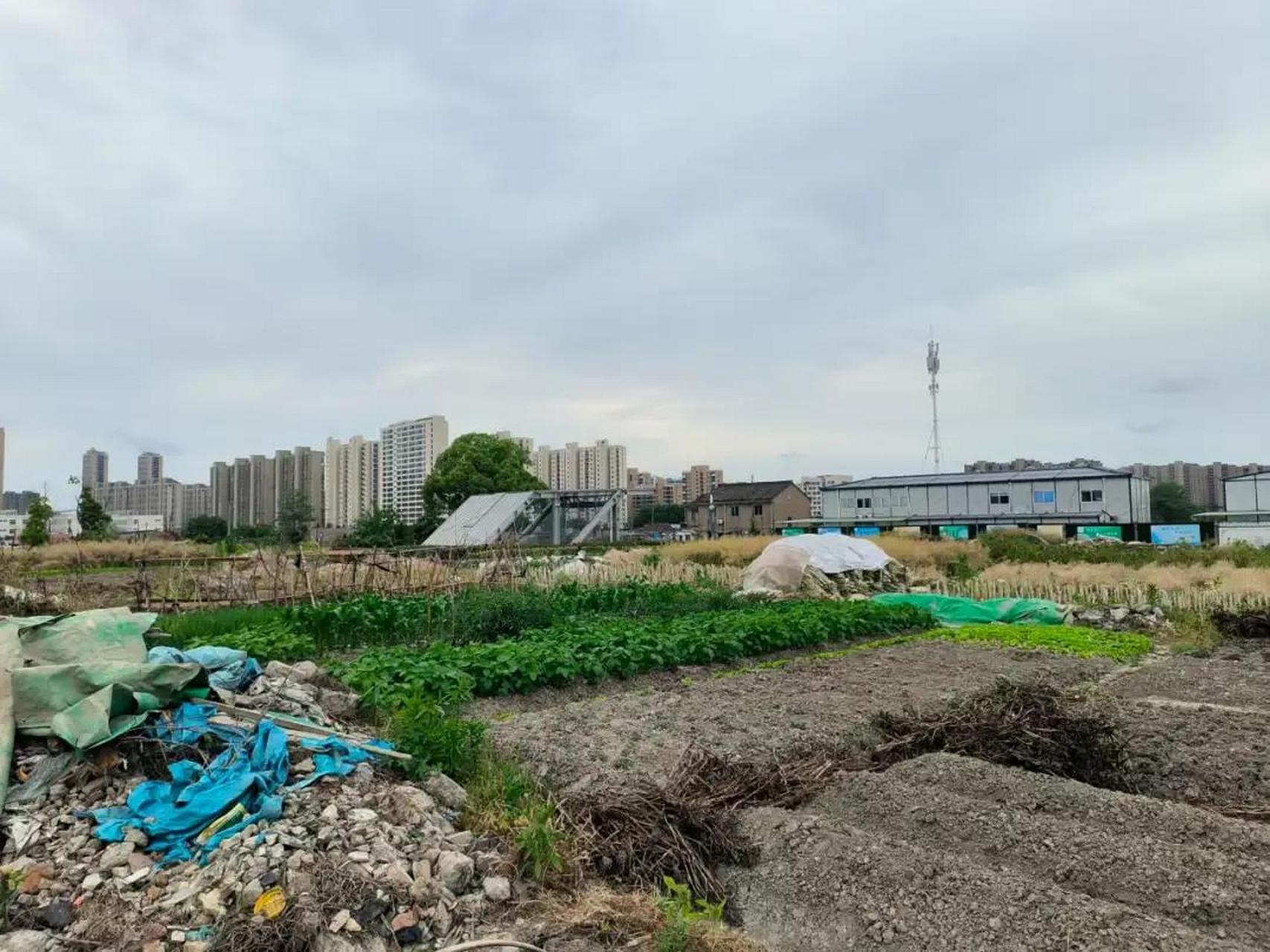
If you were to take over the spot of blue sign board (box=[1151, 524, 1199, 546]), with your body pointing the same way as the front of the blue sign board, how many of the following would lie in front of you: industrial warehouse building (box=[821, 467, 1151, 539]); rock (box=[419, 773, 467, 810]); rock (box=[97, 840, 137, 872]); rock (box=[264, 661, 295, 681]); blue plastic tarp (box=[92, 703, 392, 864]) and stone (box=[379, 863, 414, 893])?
5

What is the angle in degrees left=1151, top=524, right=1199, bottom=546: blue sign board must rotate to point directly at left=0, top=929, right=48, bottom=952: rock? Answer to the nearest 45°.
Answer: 0° — it already faces it

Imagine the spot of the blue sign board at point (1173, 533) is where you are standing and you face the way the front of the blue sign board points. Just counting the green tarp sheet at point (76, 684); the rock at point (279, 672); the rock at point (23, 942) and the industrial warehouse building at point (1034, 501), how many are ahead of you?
3

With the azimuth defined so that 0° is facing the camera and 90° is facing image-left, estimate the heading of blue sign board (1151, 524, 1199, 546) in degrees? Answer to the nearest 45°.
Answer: approximately 0°

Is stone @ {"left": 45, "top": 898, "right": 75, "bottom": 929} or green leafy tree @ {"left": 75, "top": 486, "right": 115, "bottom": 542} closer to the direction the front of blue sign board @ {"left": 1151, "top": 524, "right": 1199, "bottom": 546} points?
the stone

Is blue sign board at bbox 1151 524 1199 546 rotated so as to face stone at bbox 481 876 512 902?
yes

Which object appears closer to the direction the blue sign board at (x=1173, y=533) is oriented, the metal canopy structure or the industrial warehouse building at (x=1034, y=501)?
the metal canopy structure

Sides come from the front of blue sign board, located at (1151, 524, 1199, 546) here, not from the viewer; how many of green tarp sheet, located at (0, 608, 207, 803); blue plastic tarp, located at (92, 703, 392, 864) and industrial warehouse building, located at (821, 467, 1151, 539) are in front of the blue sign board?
2

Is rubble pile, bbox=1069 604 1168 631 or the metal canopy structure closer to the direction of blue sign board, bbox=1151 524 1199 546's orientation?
the rubble pile

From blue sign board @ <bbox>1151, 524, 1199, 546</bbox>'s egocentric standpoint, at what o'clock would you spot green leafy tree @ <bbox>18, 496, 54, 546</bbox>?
The green leafy tree is roughly at 2 o'clock from the blue sign board.

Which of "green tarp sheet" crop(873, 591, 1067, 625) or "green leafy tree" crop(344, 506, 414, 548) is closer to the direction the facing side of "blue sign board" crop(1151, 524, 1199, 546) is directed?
the green tarp sheet

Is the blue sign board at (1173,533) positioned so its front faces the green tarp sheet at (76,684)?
yes

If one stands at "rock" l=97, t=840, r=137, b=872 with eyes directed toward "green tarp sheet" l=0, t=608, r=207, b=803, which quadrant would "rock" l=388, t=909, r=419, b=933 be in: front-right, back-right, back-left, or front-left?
back-right
